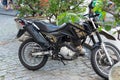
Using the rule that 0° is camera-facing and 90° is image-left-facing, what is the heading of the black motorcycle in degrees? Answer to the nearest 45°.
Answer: approximately 270°
